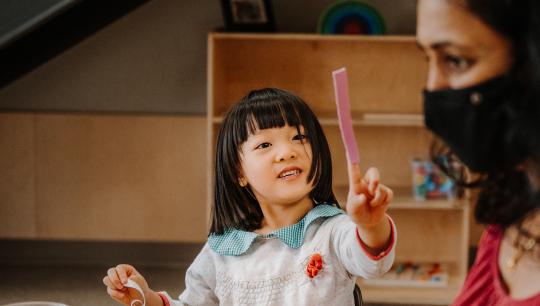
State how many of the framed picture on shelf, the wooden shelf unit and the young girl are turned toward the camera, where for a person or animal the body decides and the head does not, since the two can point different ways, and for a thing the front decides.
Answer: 3

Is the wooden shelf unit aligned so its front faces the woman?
yes

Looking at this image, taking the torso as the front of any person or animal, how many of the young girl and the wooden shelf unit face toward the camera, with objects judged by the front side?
2

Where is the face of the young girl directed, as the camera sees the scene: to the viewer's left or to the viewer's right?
to the viewer's right

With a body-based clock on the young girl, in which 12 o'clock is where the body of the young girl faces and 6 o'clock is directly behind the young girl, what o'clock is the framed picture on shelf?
The framed picture on shelf is roughly at 6 o'clock from the young girl.

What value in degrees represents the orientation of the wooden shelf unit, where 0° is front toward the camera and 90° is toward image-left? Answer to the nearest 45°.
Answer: approximately 0°

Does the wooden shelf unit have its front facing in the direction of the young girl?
yes

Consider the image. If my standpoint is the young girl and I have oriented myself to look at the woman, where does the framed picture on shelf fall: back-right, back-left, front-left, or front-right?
back-left

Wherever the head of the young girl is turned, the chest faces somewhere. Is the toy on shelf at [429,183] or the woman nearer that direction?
the woman

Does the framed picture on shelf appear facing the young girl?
yes
